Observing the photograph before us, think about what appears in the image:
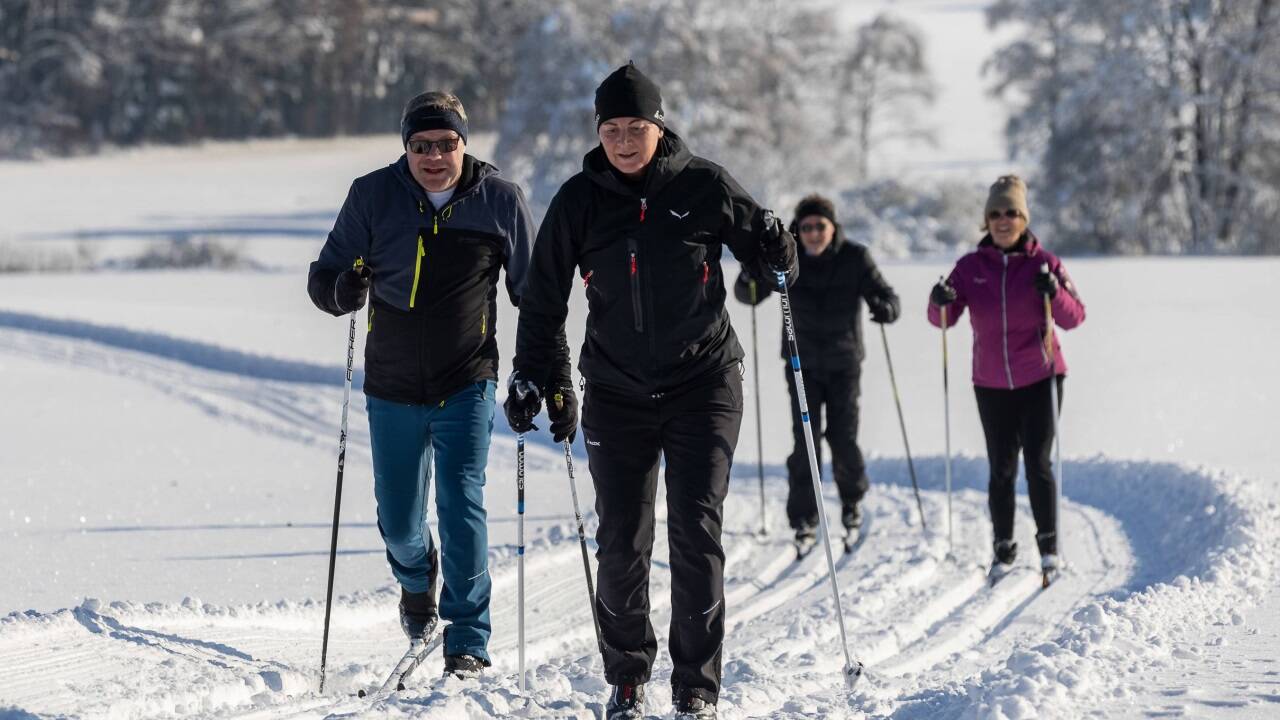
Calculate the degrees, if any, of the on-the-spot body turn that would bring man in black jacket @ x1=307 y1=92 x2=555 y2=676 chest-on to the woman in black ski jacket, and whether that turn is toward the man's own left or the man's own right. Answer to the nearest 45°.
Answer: approximately 45° to the man's own left

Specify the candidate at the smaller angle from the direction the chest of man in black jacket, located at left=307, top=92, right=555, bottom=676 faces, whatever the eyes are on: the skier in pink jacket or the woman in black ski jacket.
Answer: the woman in black ski jacket

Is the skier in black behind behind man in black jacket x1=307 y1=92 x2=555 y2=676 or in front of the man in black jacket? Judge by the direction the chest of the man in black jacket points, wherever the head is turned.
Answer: behind

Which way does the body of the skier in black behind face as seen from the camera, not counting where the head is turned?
toward the camera

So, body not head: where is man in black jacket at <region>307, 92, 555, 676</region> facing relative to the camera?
toward the camera

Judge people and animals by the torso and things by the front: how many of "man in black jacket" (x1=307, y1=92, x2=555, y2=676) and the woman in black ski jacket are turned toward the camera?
2

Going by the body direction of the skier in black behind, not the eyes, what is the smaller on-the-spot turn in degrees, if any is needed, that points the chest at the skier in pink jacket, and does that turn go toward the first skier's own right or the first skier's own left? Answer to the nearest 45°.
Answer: approximately 45° to the first skier's own left

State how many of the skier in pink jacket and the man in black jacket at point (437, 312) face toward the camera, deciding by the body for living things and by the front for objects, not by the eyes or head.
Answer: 2

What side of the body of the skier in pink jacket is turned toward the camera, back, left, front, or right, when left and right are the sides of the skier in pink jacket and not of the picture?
front

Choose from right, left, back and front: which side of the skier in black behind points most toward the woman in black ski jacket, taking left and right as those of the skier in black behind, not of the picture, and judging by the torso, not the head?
front

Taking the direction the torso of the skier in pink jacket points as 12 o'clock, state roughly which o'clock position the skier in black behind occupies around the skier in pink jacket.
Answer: The skier in black behind is roughly at 4 o'clock from the skier in pink jacket.
